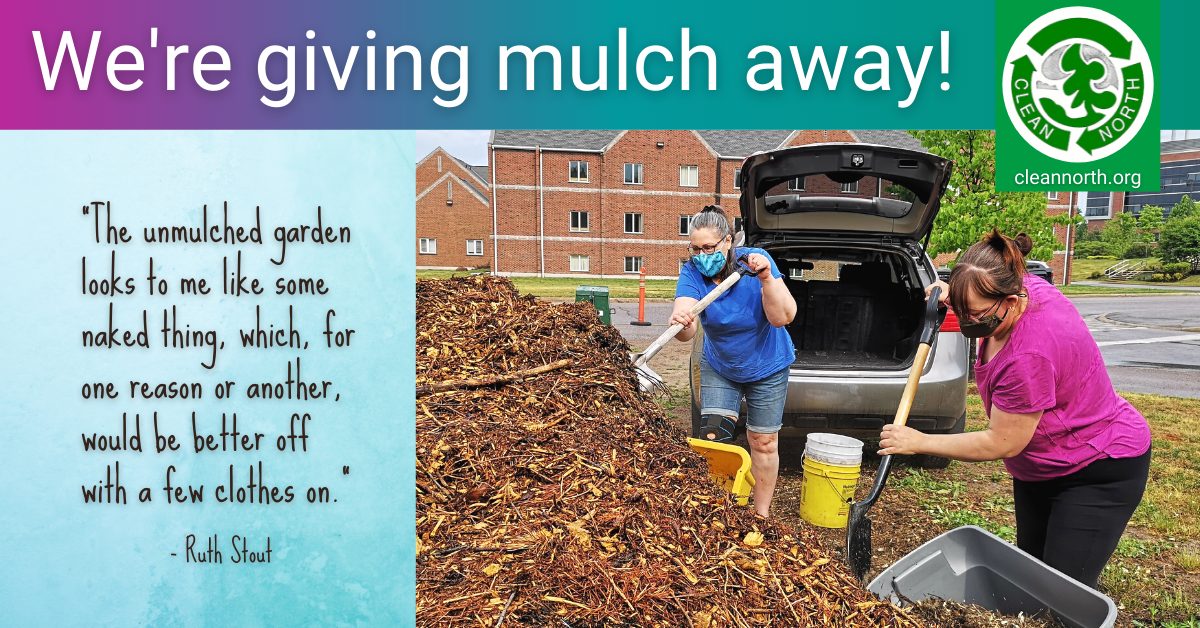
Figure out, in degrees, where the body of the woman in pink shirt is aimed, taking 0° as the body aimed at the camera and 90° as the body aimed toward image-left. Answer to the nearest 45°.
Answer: approximately 90°

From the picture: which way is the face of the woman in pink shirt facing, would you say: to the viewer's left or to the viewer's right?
to the viewer's left

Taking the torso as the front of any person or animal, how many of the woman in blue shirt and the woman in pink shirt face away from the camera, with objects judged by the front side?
0

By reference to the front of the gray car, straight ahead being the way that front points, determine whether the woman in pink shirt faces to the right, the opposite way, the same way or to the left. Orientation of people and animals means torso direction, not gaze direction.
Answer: to the left

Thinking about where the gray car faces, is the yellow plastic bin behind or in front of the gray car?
behind

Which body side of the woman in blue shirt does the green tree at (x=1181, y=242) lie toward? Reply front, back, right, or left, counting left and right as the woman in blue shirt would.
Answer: back

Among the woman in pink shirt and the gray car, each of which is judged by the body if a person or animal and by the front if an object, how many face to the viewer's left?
1

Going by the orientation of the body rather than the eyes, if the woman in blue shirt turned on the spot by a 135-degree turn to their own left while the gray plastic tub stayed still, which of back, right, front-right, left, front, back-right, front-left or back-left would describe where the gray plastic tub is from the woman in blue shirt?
front-right

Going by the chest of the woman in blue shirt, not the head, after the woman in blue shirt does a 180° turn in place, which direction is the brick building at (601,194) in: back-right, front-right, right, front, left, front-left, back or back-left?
front-left

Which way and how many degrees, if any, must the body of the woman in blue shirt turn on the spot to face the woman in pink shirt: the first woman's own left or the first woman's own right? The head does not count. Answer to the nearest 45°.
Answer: approximately 90° to the first woman's own left

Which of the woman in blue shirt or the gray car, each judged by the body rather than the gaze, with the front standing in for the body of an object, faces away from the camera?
the gray car

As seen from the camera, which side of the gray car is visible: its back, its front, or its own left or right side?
back
